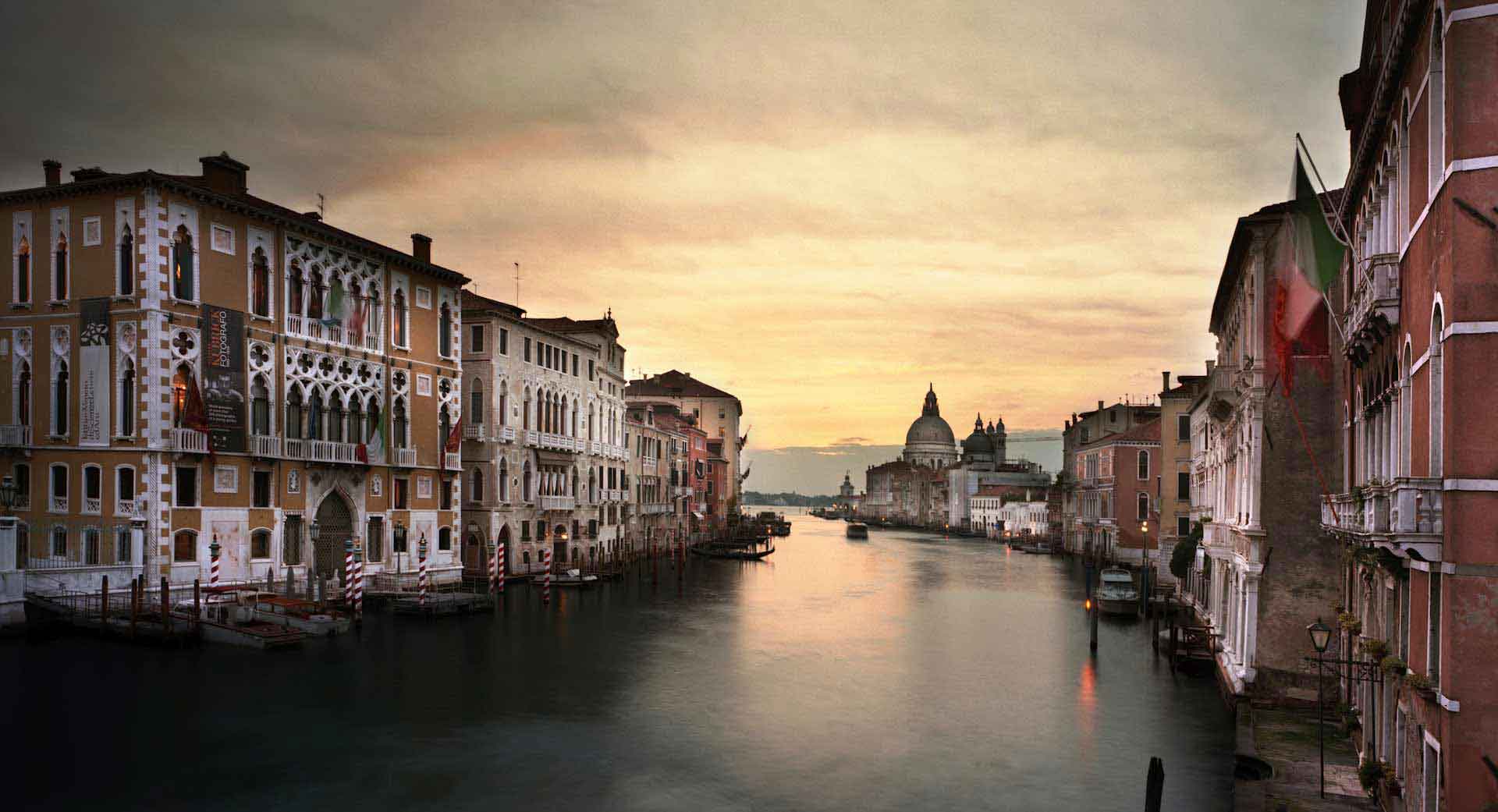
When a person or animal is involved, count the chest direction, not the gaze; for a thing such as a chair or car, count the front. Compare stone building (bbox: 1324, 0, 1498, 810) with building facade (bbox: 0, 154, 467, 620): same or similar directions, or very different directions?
very different directions

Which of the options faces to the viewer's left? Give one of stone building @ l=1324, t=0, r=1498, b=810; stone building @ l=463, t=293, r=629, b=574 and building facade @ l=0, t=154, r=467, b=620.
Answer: stone building @ l=1324, t=0, r=1498, b=810

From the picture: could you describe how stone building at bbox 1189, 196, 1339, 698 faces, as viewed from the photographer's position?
facing to the left of the viewer

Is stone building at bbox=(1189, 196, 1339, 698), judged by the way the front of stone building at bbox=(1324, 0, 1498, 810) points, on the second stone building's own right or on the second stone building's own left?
on the second stone building's own right

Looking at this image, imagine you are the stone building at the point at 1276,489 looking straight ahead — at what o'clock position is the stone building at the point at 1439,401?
the stone building at the point at 1439,401 is roughly at 9 o'clock from the stone building at the point at 1276,489.

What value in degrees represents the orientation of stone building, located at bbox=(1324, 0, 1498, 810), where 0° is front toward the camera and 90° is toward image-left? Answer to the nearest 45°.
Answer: approximately 90°

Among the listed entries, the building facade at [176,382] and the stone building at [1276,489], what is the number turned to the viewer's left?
1

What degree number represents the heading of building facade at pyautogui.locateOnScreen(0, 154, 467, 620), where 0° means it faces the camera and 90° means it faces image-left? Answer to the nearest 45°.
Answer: approximately 315°

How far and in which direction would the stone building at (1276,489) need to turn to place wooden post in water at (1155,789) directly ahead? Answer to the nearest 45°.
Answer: approximately 90° to its left
